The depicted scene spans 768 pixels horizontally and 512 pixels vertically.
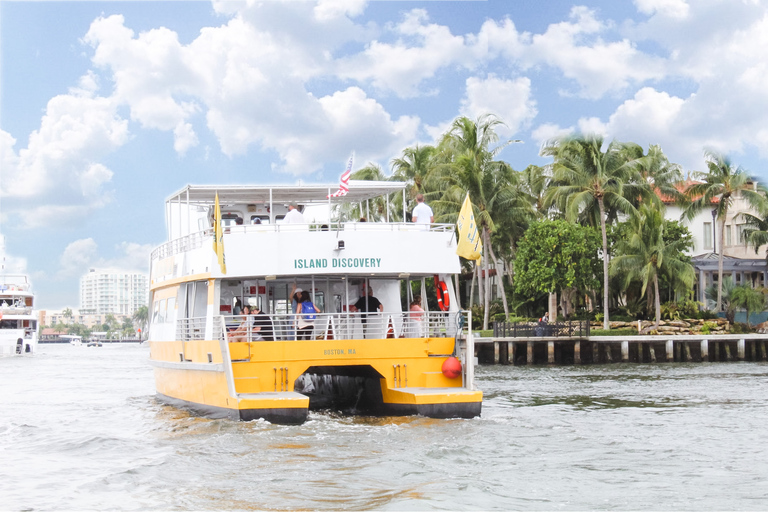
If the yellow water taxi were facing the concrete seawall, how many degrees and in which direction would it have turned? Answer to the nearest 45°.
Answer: approximately 45° to its right

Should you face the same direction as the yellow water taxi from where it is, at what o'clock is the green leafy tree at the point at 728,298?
The green leafy tree is roughly at 1 o'clock from the yellow water taxi.

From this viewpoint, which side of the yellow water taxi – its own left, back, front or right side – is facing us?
back

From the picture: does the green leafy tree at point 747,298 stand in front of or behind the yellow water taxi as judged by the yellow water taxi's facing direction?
in front

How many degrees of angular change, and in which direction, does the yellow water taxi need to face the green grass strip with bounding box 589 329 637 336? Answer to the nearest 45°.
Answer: approximately 45° to its right

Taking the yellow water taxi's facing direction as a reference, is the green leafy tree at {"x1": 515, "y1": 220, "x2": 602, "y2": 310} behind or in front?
in front

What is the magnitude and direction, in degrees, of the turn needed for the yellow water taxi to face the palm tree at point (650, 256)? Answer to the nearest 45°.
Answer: approximately 45° to its right

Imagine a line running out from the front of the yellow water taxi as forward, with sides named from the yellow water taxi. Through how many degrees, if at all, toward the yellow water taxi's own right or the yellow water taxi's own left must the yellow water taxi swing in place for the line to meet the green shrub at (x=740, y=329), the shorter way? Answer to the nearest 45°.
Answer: approximately 45° to the yellow water taxi's own right

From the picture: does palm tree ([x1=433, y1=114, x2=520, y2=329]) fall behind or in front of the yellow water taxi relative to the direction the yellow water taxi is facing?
in front
